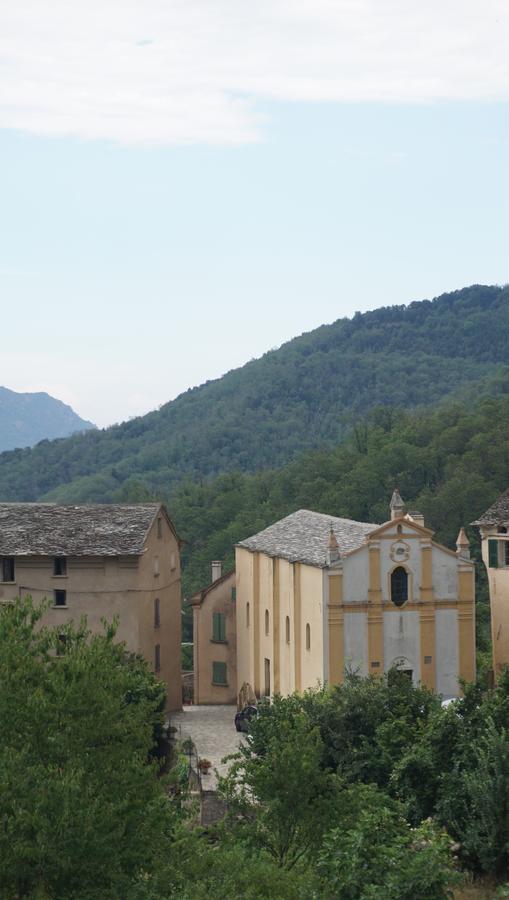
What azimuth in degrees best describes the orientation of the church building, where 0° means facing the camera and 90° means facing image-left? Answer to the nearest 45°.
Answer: approximately 315°

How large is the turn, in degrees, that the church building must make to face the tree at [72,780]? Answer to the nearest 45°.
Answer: approximately 45° to its right
